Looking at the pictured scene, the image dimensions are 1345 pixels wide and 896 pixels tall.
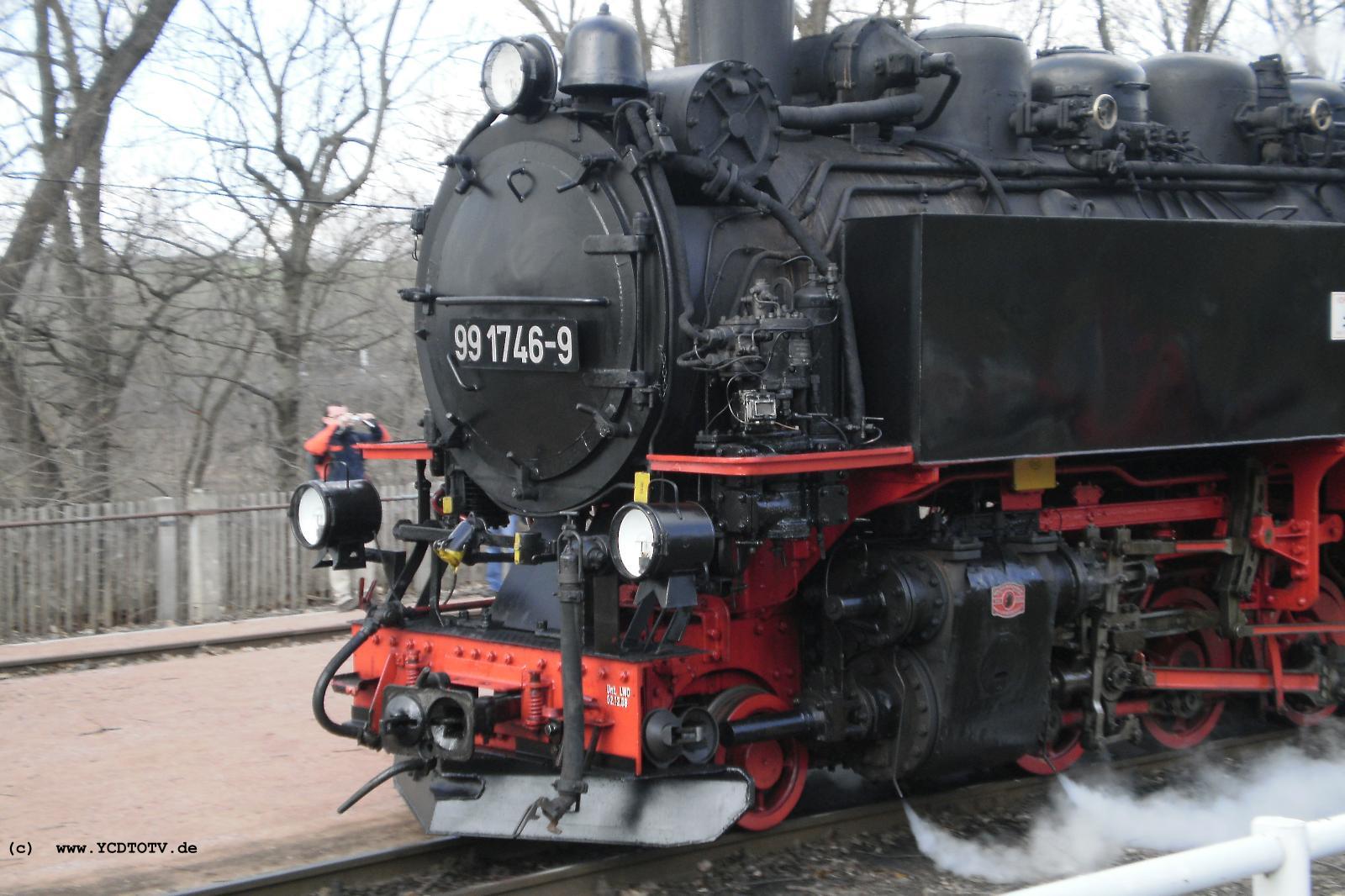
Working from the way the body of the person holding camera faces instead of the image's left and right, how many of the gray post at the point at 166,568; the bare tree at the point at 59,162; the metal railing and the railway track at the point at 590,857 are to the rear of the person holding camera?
2

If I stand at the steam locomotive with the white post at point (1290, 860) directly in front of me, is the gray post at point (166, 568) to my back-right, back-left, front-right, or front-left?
back-right

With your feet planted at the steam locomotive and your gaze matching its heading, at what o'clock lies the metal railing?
The metal railing is roughly at 10 o'clock from the steam locomotive.

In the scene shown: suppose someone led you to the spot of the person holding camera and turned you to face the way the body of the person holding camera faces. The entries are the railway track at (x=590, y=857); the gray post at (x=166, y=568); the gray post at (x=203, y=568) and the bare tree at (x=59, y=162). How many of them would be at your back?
3

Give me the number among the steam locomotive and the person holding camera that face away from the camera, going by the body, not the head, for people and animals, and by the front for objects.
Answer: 0

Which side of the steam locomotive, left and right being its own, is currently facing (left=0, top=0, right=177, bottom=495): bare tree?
right

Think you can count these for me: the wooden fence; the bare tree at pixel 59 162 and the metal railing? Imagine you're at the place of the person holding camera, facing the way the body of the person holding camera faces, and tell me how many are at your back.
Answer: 2

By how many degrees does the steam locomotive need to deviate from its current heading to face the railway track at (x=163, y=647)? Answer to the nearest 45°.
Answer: approximately 90° to its right

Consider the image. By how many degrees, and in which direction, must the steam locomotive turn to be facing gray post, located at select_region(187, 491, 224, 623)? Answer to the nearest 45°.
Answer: approximately 90° to its right

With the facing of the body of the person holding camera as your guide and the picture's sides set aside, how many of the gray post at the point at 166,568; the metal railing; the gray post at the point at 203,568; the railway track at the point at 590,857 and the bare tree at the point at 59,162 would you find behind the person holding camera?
3

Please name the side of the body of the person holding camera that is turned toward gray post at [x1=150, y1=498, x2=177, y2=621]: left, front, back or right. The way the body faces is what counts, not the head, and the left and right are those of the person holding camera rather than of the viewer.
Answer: right

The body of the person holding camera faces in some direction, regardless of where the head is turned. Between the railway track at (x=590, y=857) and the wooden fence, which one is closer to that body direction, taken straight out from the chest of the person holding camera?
the railway track

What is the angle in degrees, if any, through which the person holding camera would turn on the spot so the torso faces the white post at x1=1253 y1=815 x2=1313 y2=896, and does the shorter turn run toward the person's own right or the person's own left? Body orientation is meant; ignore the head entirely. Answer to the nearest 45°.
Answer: approximately 45° to the person's own right

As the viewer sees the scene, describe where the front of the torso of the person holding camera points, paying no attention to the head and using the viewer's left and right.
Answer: facing the viewer and to the right of the viewer
